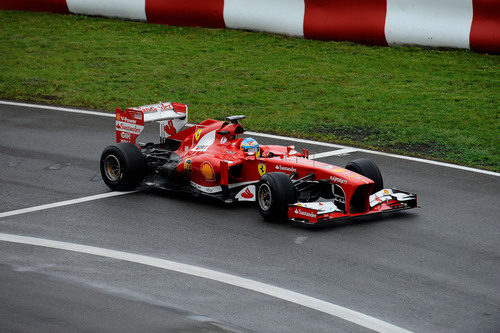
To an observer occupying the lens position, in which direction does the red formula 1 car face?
facing the viewer and to the right of the viewer
